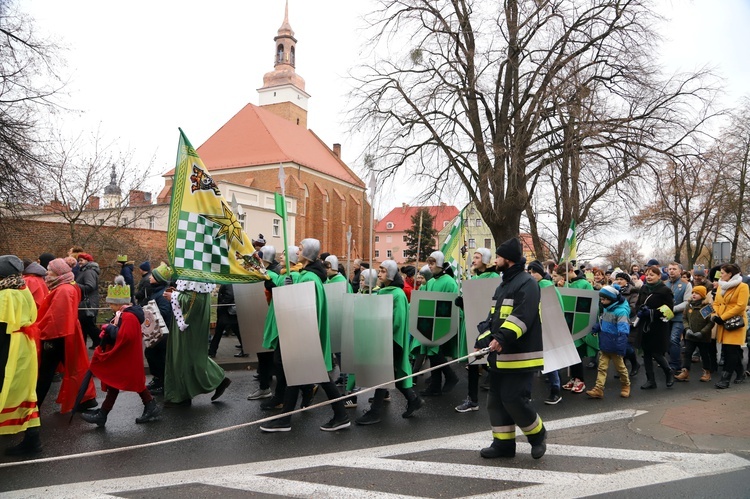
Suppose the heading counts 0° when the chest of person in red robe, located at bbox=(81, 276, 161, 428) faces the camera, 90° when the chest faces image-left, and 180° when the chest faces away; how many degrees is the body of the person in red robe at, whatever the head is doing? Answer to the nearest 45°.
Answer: approximately 90°

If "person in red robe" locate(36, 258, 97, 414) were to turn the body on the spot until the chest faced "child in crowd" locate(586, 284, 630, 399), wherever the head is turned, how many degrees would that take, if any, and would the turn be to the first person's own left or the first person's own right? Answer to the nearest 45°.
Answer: approximately 180°

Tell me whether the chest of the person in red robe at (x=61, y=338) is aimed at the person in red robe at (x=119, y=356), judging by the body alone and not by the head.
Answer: no

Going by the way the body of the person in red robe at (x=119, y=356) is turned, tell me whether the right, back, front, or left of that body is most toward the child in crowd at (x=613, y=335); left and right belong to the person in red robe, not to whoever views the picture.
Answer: back

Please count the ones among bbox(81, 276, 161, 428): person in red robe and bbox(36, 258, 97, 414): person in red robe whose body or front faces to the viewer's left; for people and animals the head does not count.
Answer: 2

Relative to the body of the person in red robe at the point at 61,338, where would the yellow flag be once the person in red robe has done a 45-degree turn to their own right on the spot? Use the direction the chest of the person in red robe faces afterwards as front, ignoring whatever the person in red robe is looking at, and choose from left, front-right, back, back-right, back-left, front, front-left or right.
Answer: back-right

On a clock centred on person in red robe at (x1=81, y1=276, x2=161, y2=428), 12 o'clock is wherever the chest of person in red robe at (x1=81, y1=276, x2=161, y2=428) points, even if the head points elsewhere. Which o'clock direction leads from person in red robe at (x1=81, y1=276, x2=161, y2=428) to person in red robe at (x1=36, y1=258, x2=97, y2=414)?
person in red robe at (x1=36, y1=258, x2=97, y2=414) is roughly at 1 o'clock from person in red robe at (x1=81, y1=276, x2=161, y2=428).

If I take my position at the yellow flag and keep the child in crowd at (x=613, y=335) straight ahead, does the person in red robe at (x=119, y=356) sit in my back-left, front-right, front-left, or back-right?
back-right

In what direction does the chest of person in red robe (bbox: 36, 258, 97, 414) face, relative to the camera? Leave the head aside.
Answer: to the viewer's left

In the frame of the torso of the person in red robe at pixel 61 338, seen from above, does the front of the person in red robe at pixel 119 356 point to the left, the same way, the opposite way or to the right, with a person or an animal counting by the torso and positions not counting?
the same way
